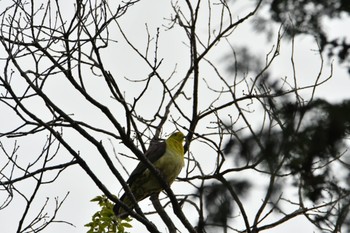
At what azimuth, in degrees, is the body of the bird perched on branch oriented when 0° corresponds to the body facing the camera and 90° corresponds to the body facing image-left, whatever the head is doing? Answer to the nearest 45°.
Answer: approximately 270°
